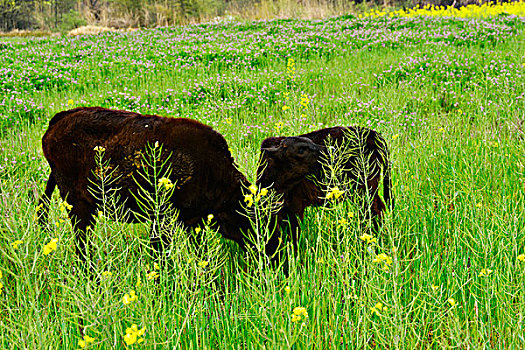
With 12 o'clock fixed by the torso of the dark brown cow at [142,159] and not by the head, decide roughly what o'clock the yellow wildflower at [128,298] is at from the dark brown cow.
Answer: The yellow wildflower is roughly at 3 o'clock from the dark brown cow.

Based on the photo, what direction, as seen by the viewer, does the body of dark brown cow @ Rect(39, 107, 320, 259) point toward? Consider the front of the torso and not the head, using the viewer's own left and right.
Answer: facing to the right of the viewer

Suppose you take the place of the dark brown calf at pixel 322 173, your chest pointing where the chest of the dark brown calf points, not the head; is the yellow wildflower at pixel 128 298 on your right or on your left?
on your left

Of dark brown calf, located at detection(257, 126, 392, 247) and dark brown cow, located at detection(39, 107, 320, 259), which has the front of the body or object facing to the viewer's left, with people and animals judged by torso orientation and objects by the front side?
dark brown calf, located at detection(257, 126, 392, 247)

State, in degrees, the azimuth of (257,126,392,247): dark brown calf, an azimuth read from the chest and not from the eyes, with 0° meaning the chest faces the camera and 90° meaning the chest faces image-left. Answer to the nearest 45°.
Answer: approximately 90°

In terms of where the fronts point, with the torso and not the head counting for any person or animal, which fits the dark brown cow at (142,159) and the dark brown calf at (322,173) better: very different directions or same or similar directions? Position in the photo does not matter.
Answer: very different directions

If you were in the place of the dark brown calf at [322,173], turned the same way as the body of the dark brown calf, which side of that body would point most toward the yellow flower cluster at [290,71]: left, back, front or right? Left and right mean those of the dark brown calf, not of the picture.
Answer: right

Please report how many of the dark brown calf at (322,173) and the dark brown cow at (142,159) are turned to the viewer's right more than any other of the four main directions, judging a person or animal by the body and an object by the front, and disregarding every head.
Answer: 1
